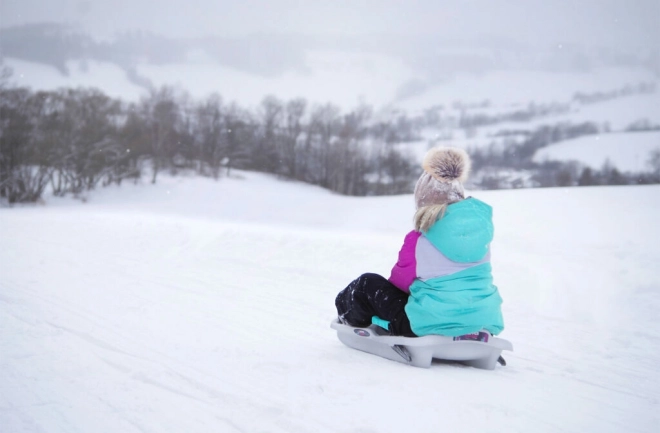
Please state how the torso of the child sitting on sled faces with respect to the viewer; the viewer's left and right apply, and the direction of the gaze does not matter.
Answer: facing away from the viewer and to the left of the viewer
